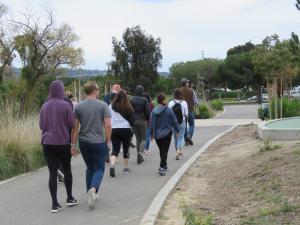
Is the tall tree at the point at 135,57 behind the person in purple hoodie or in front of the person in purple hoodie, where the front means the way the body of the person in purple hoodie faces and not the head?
in front

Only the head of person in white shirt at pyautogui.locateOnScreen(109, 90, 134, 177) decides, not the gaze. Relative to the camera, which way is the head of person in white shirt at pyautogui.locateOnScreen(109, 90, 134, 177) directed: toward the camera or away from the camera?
away from the camera

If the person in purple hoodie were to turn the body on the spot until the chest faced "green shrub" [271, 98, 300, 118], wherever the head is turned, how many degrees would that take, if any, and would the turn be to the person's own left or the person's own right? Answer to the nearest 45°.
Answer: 0° — they already face it

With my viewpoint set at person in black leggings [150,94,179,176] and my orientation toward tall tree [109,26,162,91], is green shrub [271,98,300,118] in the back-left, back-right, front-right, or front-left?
front-right

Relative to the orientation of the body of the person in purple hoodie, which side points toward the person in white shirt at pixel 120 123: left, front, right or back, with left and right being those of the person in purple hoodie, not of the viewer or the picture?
front

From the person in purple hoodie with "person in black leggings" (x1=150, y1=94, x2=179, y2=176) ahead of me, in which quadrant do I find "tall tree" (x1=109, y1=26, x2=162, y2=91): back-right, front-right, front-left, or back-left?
front-left

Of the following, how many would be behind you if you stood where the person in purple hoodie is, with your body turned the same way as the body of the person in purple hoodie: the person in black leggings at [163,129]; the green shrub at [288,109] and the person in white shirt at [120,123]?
0

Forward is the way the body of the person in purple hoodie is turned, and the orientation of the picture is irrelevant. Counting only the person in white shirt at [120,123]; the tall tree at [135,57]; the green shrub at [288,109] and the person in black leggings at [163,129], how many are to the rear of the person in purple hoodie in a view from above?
0

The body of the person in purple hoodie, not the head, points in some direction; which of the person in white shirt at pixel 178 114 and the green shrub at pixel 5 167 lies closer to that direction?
the person in white shirt

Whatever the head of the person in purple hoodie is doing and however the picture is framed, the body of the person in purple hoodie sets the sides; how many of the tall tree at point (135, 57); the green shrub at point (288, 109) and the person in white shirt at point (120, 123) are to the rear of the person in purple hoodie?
0

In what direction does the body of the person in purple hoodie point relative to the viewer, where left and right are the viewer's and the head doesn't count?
facing away from the viewer and to the right of the viewer

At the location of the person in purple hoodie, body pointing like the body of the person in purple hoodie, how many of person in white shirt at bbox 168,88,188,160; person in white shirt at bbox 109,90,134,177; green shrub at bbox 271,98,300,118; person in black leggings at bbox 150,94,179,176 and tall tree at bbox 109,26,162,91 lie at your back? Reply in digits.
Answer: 0

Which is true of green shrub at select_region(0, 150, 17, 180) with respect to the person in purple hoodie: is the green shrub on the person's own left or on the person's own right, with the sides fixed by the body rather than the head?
on the person's own left

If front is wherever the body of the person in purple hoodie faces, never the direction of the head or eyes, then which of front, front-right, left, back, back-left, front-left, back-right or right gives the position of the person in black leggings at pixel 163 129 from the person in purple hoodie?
front

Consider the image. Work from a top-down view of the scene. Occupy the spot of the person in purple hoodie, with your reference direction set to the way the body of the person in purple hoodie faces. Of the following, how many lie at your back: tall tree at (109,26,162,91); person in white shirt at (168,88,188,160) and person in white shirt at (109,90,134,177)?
0
